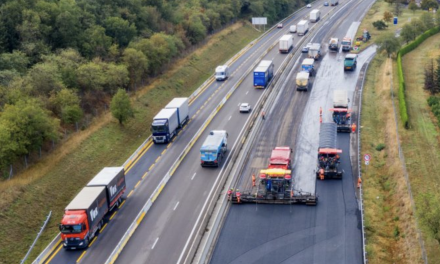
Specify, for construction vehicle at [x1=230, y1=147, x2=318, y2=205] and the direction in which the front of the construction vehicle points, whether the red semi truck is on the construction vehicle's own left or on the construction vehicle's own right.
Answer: on the construction vehicle's own left

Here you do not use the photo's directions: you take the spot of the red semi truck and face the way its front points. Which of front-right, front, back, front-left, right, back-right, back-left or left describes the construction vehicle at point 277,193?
back-left

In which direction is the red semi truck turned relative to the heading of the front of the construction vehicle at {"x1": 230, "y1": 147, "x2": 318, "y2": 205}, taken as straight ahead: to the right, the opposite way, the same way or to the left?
the opposite way

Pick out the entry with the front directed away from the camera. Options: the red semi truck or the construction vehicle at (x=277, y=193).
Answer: the construction vehicle

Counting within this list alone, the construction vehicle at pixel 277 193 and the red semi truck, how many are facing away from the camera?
1

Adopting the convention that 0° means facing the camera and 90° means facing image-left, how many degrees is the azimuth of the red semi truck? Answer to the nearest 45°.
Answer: approximately 45°

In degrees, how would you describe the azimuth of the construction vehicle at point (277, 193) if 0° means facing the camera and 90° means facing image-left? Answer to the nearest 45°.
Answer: approximately 180°
